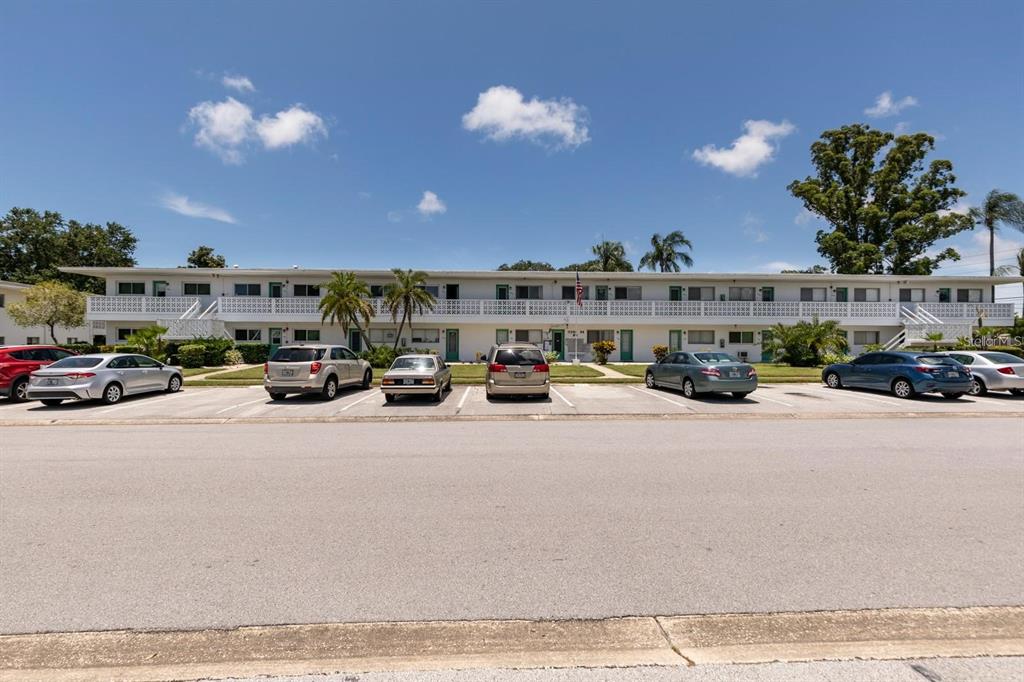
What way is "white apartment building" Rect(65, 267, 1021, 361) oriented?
toward the camera

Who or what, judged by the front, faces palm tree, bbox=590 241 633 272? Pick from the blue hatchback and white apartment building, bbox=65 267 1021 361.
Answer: the blue hatchback

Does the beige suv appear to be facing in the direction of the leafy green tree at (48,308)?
no

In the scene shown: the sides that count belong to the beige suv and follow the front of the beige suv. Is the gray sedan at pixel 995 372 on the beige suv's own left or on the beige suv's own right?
on the beige suv's own right

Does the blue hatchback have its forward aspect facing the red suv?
no

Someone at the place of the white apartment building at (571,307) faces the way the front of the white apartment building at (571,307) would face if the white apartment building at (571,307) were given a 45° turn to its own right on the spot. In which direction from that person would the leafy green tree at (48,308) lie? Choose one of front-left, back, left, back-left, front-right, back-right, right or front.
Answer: front-right

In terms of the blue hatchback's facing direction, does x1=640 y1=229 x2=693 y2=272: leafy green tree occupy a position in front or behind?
in front

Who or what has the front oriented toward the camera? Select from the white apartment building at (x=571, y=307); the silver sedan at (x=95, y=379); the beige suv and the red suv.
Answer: the white apartment building

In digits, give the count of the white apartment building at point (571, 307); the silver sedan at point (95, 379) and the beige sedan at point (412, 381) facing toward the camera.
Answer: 1

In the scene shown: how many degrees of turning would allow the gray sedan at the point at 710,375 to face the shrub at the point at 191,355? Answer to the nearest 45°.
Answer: approximately 45° to its left

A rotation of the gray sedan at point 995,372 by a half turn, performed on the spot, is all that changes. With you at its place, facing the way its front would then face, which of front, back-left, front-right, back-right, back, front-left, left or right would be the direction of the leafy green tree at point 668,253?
back

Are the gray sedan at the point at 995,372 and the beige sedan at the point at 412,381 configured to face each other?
no

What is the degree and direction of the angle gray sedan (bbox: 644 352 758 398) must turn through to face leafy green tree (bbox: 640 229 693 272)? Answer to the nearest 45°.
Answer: approximately 45° to its right

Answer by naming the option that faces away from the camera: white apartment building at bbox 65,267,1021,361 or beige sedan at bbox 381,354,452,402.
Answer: the beige sedan

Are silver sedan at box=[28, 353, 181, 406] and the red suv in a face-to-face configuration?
no

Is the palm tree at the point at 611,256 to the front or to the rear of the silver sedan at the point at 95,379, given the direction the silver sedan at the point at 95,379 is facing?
to the front

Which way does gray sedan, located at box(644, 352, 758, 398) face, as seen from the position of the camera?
facing away from the viewer and to the left of the viewer

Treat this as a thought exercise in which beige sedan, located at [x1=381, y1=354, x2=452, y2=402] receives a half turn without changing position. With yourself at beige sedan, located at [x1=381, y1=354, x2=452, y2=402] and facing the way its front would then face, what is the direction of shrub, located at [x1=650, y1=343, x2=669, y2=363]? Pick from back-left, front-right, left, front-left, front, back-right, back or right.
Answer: back-left

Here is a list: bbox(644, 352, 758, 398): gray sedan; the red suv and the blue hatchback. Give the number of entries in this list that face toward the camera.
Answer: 0

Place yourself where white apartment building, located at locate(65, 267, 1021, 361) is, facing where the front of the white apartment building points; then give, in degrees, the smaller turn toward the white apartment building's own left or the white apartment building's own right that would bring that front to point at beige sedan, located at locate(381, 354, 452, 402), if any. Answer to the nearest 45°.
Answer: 0° — it already faces it

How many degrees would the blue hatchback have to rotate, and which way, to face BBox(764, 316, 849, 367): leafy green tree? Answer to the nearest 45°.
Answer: approximately 45° to its right

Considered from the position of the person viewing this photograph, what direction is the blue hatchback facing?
facing away from the viewer and to the left of the viewer
